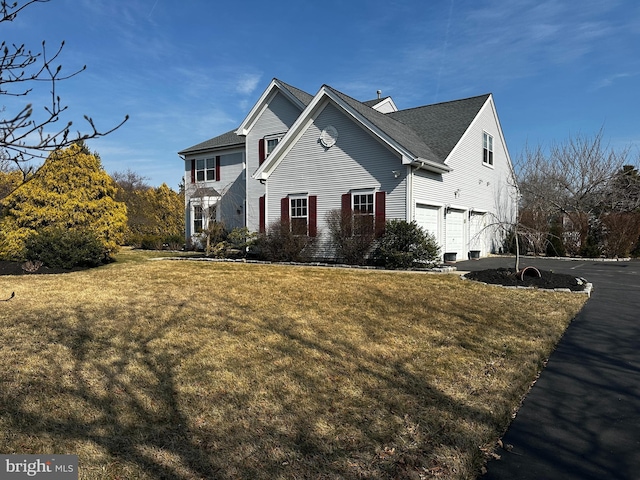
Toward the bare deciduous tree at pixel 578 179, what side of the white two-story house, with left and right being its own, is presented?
back

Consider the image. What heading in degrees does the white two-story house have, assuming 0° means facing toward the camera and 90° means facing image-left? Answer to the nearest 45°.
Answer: approximately 45°
